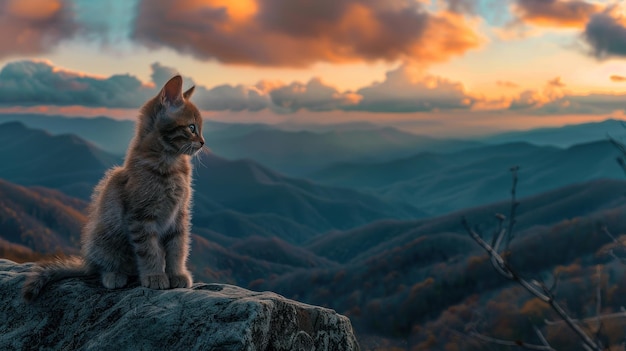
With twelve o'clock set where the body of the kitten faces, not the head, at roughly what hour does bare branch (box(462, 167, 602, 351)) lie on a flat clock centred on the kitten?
The bare branch is roughly at 1 o'clock from the kitten.

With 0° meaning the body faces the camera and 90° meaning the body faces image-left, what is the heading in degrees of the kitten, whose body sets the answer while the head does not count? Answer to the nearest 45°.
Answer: approximately 315°
